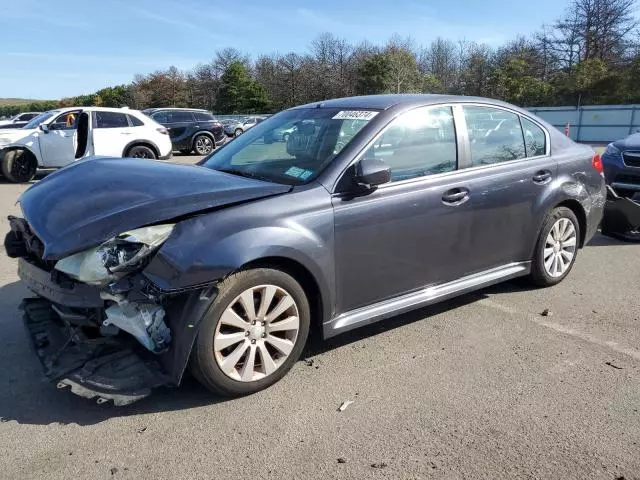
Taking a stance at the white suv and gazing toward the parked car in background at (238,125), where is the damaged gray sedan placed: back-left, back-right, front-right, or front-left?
back-right

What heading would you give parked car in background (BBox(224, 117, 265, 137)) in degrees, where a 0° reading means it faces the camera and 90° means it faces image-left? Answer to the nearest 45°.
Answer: approximately 45°

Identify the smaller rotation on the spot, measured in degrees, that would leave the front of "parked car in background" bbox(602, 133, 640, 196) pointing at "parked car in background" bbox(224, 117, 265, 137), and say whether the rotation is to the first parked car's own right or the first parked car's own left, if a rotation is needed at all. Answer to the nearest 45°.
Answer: approximately 90° to the first parked car's own right

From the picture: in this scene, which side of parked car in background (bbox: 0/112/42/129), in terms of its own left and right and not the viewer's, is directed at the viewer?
left

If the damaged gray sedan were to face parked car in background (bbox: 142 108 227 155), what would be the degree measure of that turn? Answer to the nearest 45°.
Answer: approximately 135° to its right

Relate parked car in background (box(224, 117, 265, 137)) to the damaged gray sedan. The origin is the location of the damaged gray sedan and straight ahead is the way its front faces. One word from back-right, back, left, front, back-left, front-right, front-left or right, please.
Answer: back-right

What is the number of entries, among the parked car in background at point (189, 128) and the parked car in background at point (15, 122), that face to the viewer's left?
2

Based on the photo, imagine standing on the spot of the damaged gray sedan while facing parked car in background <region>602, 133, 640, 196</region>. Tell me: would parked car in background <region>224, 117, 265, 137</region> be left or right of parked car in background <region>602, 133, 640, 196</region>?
left

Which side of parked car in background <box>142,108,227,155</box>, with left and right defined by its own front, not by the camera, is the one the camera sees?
left

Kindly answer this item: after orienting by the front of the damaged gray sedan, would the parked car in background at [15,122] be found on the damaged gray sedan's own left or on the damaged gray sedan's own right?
on the damaged gray sedan's own right

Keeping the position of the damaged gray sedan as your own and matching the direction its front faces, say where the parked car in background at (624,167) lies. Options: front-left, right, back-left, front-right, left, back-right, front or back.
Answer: back
